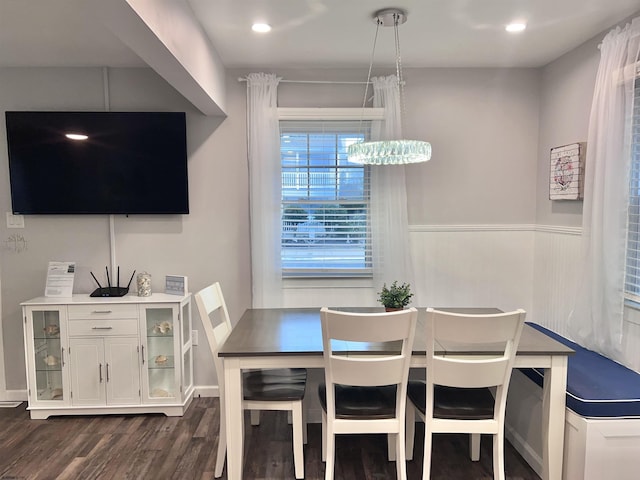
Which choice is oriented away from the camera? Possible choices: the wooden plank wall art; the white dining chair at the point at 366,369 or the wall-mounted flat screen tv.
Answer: the white dining chair

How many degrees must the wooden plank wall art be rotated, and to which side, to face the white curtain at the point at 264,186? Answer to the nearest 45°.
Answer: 0° — it already faces it

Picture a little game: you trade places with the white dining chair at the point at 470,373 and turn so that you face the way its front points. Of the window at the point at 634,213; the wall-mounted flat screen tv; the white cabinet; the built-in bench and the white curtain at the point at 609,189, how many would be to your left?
2

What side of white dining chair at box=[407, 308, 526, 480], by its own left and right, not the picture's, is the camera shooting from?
back

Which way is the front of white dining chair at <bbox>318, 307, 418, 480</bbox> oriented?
away from the camera

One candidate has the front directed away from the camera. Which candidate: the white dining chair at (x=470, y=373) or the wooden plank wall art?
the white dining chair

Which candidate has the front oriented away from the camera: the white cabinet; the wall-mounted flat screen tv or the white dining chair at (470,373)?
the white dining chair

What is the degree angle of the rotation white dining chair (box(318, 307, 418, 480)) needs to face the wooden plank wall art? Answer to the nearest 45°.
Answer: approximately 45° to its right

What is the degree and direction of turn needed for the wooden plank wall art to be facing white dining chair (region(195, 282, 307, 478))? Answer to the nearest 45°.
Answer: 0° — it already faces it

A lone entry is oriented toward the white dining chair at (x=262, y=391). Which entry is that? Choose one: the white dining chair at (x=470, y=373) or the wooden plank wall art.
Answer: the wooden plank wall art

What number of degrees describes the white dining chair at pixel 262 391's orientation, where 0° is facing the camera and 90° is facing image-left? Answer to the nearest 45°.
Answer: approximately 270°
